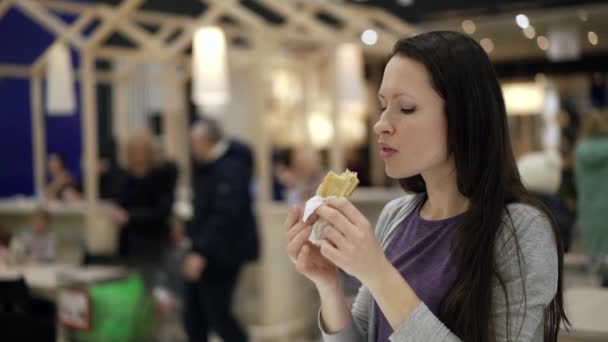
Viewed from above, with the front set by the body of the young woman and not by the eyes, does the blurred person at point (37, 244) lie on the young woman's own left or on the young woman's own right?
on the young woman's own right

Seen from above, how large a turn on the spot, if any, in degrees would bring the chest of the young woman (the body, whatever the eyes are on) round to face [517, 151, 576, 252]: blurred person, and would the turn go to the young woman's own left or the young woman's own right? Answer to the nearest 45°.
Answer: approximately 135° to the young woman's own right

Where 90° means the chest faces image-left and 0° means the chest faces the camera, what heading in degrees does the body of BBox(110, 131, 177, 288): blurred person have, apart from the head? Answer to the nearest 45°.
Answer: approximately 45°

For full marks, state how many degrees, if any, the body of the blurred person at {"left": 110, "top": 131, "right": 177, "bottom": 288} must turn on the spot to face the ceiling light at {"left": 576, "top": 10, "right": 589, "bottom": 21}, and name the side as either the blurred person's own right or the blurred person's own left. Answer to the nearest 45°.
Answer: approximately 90° to the blurred person's own left

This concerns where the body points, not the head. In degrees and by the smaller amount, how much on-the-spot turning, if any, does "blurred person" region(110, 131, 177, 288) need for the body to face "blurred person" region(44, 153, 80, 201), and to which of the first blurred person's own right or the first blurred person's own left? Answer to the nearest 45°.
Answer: approximately 135° to the first blurred person's own right

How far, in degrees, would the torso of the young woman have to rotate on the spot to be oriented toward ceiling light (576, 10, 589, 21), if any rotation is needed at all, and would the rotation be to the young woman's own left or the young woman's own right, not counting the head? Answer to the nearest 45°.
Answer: approximately 135° to the young woman's own right

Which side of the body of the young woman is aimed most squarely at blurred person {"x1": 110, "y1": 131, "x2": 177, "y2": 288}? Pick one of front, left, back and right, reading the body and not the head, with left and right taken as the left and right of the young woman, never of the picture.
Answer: right

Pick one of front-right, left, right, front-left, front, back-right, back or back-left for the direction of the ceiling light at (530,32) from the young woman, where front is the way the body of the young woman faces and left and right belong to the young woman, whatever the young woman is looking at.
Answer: back-right

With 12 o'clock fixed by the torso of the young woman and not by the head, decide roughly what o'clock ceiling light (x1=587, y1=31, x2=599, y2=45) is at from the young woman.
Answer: The ceiling light is roughly at 5 o'clock from the young woman.

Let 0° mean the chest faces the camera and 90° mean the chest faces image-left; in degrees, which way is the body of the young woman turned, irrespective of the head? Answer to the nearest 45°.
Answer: approximately 45°
